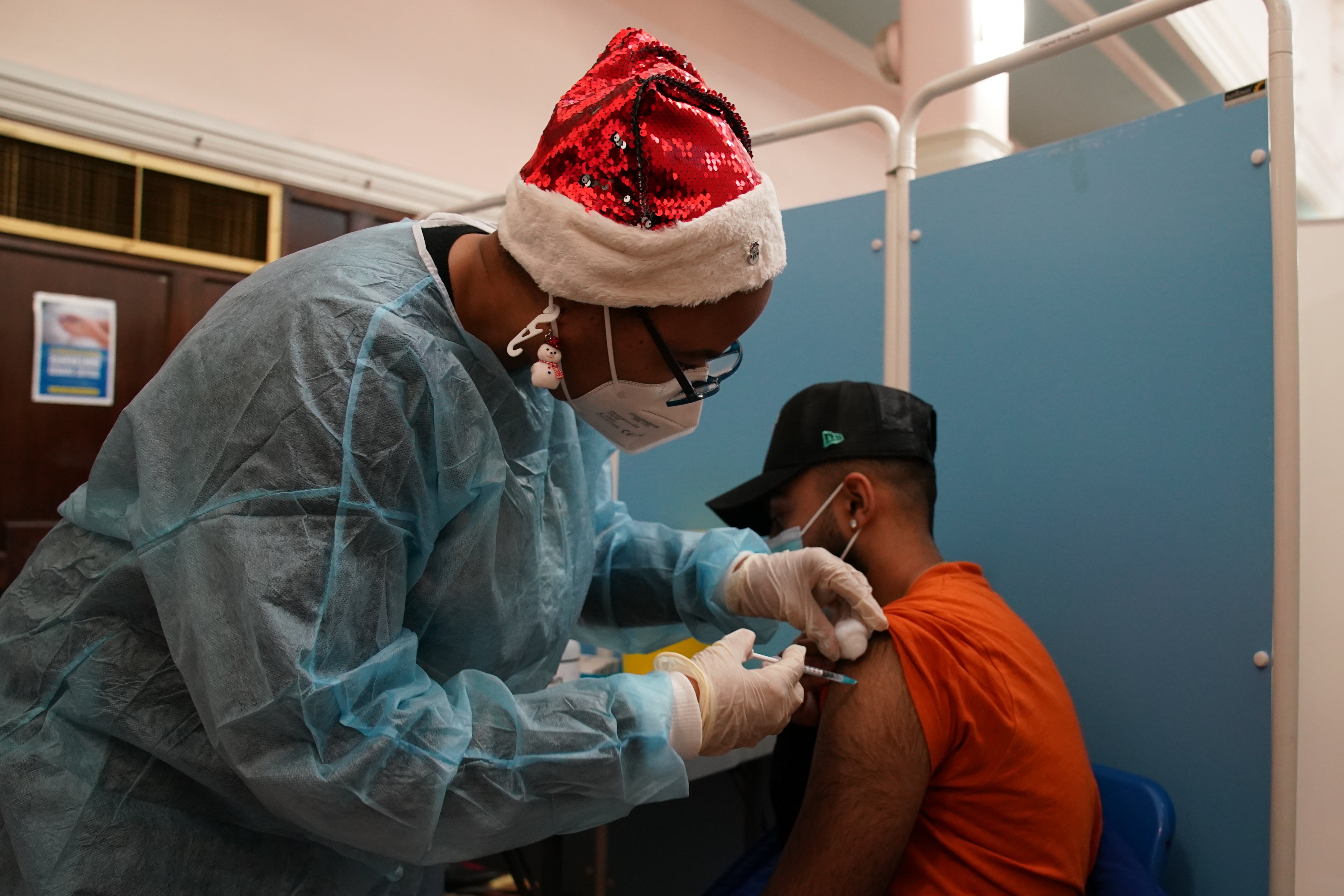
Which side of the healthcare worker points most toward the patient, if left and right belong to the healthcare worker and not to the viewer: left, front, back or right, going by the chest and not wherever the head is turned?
front

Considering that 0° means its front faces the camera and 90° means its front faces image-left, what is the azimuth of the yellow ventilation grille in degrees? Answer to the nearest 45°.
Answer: approximately 315°

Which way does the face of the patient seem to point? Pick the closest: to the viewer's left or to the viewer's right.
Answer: to the viewer's left

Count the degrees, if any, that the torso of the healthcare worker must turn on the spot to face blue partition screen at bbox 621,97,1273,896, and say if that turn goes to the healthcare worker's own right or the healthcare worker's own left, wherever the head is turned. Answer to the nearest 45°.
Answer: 0° — they already face it

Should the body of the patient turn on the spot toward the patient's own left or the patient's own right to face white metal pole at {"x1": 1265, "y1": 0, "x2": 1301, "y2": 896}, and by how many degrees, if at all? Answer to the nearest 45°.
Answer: approximately 90° to the patient's own right

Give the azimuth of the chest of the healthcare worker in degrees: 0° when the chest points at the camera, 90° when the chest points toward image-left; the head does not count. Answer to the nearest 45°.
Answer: approximately 270°

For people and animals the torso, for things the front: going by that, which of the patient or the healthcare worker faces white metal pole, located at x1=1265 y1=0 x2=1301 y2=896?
the healthcare worker

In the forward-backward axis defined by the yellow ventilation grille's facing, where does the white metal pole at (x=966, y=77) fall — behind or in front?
in front

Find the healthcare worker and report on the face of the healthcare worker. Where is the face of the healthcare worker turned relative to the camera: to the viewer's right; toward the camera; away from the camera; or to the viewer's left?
to the viewer's right

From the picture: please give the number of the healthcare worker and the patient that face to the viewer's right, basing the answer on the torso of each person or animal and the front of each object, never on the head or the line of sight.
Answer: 1

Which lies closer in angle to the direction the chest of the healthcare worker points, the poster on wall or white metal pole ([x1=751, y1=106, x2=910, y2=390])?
the white metal pole

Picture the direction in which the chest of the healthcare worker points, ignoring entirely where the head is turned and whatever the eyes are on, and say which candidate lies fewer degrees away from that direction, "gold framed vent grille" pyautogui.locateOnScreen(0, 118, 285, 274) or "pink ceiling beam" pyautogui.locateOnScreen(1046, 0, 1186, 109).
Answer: the pink ceiling beam

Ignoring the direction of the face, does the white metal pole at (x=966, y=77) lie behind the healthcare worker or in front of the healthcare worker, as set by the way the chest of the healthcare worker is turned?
in front

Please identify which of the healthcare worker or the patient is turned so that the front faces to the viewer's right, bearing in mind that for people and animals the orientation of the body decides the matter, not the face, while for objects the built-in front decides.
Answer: the healthcare worker

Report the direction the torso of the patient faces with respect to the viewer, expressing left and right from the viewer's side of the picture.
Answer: facing away from the viewer and to the left of the viewer
